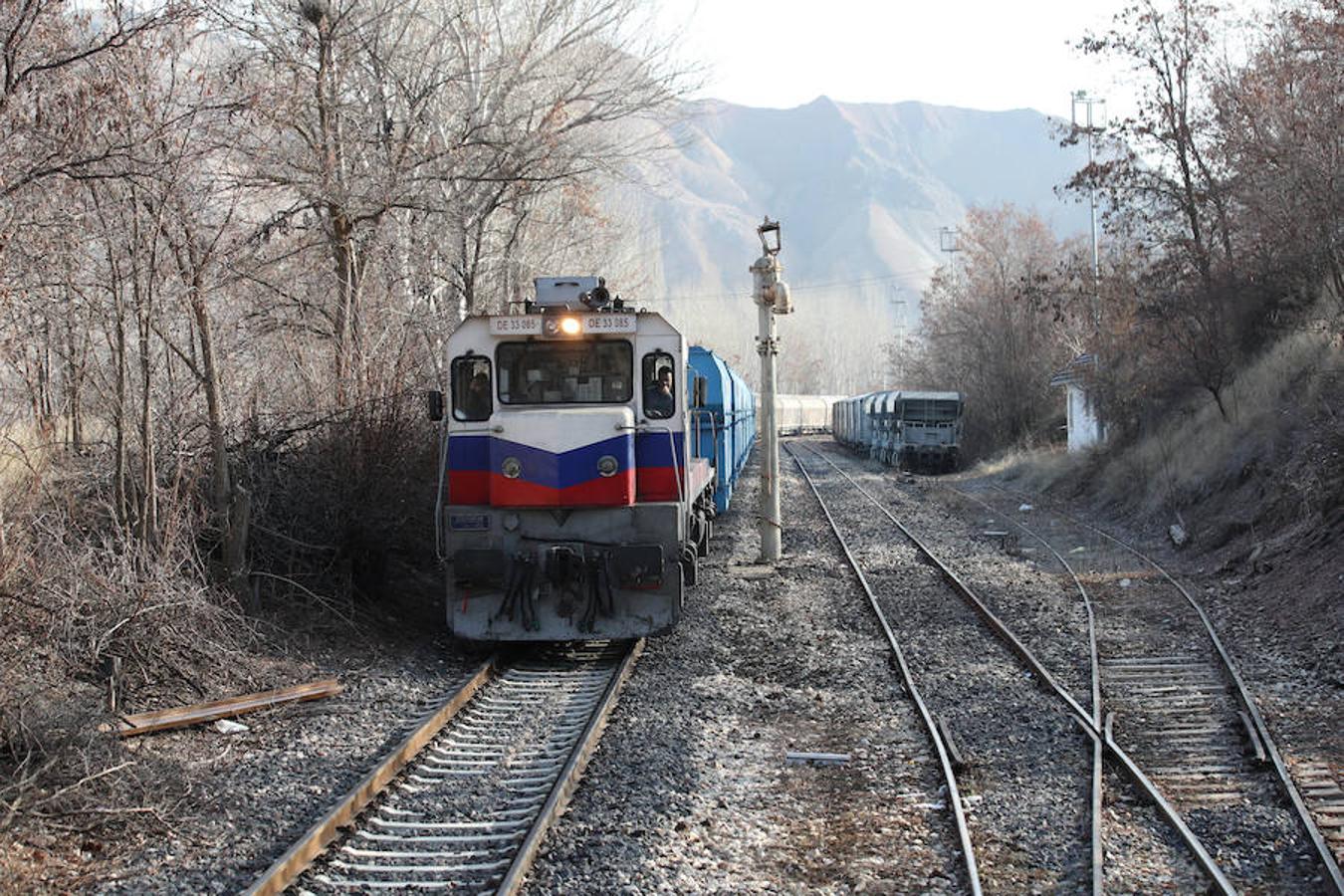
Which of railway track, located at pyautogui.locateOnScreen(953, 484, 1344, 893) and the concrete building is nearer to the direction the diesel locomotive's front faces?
the railway track

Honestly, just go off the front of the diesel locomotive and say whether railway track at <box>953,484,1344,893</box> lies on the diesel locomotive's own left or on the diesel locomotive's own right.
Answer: on the diesel locomotive's own left

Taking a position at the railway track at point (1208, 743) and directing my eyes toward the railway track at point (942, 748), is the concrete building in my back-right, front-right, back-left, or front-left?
back-right

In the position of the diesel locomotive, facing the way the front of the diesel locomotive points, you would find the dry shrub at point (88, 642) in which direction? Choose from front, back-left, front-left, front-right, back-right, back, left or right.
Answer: front-right

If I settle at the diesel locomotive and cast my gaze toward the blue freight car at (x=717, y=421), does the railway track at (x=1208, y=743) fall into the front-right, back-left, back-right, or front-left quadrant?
back-right

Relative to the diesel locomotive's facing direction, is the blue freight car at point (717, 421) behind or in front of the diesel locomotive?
behind

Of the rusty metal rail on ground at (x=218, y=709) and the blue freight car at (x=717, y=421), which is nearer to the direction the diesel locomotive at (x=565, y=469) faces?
the rusty metal rail on ground

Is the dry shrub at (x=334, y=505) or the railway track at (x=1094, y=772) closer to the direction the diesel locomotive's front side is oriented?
the railway track

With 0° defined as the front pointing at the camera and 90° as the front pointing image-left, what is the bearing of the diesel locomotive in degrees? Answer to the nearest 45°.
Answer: approximately 0°

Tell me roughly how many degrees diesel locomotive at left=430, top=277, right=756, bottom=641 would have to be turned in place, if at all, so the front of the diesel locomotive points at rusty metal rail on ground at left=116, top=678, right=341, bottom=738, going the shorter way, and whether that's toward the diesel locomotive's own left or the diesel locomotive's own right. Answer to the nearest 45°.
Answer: approximately 45° to the diesel locomotive's own right

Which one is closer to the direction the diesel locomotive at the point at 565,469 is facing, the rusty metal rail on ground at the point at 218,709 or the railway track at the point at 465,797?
the railway track

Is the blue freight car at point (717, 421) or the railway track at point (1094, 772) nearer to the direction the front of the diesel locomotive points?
the railway track
